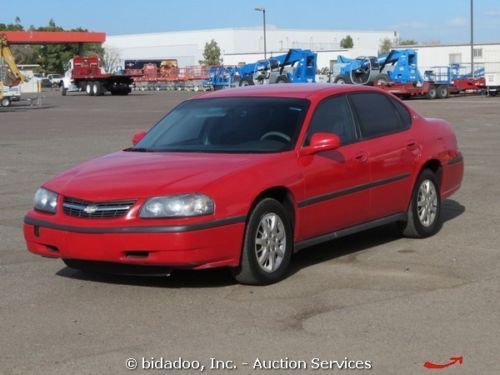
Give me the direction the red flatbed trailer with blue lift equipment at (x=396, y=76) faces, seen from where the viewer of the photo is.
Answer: facing to the left of the viewer

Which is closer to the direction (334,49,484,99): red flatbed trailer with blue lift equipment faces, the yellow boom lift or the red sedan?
the yellow boom lift

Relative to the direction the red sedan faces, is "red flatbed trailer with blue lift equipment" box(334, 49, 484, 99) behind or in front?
behind

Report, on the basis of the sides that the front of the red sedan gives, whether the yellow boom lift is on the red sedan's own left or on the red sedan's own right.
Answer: on the red sedan's own right

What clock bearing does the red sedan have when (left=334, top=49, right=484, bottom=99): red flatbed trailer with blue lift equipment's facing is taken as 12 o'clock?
The red sedan is roughly at 9 o'clock from the red flatbed trailer with blue lift equipment.
